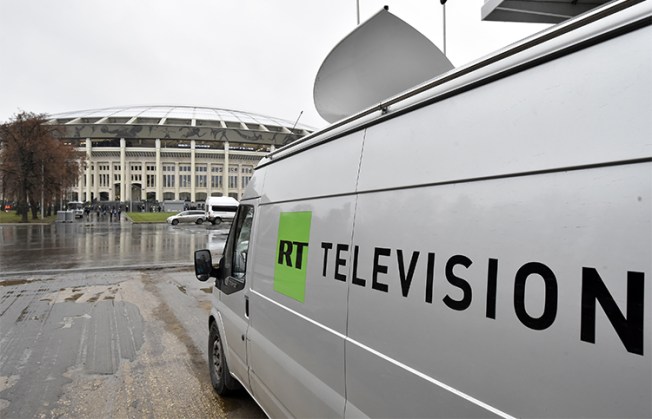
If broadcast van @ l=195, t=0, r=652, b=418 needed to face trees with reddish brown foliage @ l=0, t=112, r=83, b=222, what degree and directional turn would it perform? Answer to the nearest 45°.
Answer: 0° — it already faces it

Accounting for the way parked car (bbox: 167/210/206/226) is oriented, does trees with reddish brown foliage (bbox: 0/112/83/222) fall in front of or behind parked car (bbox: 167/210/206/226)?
in front

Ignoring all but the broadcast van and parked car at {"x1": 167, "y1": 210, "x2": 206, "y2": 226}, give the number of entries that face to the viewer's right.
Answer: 0

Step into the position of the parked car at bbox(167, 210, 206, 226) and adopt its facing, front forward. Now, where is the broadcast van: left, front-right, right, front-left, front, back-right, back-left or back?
left

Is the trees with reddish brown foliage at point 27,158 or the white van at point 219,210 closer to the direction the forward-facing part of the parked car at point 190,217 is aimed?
the trees with reddish brown foliage

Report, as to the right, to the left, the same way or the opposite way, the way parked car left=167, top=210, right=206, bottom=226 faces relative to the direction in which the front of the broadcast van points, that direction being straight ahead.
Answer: to the left

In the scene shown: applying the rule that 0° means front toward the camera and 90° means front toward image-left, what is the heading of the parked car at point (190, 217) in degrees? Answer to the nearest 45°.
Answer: approximately 90°

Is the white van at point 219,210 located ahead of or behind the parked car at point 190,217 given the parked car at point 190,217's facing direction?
behind

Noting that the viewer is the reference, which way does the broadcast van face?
facing away from the viewer and to the left of the viewer

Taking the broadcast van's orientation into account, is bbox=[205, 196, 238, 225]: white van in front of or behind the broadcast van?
in front
